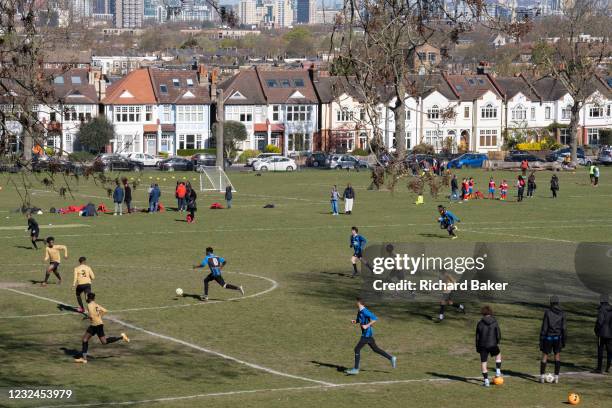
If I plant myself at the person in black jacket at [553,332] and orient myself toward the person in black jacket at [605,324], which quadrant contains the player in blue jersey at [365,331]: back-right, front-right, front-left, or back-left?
back-left

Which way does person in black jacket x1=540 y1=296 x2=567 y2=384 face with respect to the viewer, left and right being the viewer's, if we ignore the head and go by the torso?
facing away from the viewer

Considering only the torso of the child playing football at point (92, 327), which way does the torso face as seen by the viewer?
to the viewer's left

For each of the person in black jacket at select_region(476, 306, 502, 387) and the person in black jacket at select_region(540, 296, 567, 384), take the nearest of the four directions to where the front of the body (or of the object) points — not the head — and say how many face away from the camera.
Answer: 2

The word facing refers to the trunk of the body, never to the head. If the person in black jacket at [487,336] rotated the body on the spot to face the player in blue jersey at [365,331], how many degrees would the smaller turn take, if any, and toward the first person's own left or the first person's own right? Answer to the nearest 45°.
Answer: approximately 90° to the first person's own left

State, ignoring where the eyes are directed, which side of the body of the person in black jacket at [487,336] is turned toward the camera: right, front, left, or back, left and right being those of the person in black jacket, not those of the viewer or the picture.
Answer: back
